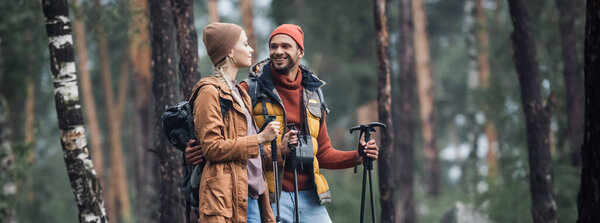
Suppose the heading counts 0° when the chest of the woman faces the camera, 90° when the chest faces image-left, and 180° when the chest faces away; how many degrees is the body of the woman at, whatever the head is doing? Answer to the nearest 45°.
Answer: approximately 270°

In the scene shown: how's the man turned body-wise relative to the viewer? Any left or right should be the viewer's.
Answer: facing the viewer

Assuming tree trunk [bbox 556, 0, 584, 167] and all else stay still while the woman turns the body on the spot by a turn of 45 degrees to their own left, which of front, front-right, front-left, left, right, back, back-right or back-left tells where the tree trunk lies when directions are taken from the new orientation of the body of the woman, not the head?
front

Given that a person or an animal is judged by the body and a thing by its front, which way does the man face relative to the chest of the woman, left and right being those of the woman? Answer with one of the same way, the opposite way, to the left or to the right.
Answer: to the right

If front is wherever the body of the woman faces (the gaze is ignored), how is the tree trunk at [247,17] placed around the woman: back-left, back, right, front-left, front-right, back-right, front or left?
left

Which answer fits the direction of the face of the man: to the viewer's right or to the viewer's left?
to the viewer's left

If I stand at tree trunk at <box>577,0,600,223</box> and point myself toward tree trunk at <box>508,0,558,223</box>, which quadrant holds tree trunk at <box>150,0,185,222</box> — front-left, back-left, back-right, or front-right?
front-left

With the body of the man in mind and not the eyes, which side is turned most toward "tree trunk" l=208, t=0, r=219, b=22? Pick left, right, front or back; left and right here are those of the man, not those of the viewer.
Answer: back

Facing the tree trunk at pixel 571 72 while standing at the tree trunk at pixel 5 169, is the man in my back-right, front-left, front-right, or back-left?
front-right

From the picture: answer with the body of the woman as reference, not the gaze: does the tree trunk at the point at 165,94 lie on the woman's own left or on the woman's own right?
on the woman's own left

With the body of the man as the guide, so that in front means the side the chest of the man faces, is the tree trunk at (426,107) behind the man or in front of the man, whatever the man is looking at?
behind

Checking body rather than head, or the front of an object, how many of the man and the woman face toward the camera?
1

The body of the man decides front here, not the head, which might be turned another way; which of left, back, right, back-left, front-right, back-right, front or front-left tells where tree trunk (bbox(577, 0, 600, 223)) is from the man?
left

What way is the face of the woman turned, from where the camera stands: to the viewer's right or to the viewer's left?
to the viewer's right

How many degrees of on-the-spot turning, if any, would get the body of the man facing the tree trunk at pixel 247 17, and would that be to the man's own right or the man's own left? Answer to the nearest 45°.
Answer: approximately 180°
